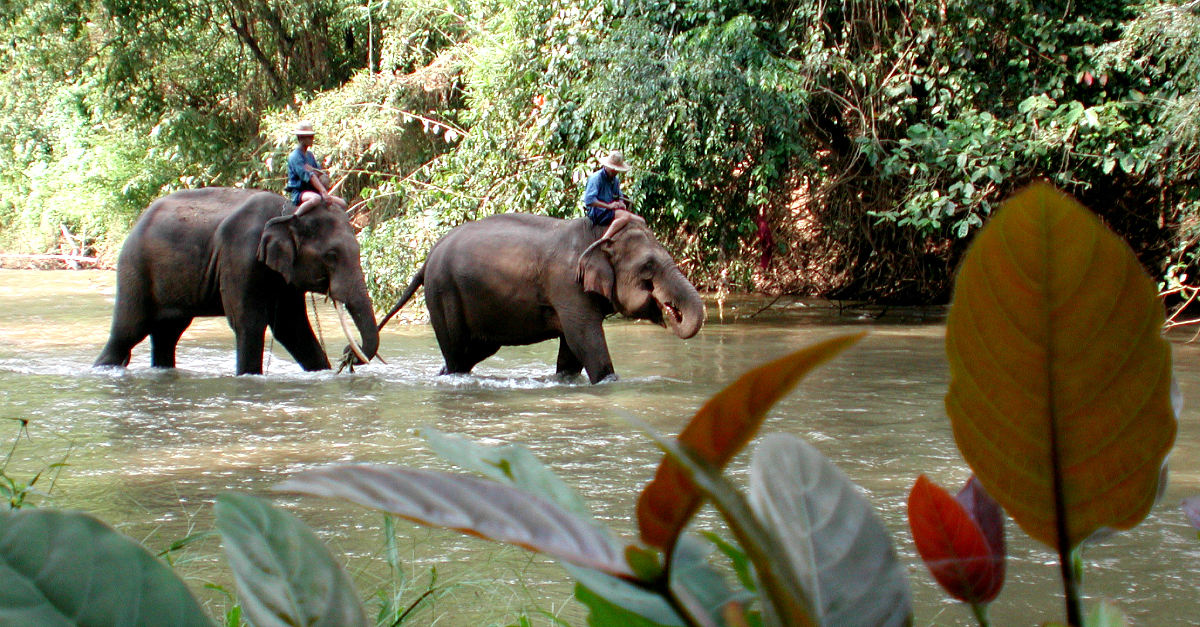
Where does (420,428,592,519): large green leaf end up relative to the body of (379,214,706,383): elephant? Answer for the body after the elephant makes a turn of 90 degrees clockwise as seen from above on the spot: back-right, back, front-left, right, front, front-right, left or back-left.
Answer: front

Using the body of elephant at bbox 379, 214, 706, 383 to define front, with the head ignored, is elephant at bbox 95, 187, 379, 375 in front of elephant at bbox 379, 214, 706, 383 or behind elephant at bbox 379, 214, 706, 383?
behind

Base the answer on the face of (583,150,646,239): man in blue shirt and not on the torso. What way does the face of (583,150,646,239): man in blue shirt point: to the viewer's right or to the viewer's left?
to the viewer's right

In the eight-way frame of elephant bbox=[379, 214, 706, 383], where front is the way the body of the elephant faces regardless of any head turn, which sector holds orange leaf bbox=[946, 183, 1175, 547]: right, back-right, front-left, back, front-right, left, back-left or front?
right

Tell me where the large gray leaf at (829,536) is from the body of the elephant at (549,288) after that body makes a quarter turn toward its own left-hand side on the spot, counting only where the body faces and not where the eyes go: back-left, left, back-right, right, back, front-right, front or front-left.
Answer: back

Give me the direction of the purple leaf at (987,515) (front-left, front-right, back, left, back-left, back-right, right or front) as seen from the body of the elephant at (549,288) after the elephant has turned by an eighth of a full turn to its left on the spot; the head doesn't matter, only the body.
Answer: back-right

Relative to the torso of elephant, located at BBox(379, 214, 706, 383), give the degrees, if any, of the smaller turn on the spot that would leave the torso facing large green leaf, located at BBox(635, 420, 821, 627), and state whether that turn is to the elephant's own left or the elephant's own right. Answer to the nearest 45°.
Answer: approximately 90° to the elephant's own right

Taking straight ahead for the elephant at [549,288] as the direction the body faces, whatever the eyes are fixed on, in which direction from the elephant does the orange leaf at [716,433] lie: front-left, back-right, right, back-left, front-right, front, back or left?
right

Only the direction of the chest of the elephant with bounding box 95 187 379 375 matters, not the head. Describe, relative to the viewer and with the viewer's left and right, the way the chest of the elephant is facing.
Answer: facing to the right of the viewer

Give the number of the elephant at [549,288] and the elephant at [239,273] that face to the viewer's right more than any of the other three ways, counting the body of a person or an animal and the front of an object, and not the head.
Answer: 2

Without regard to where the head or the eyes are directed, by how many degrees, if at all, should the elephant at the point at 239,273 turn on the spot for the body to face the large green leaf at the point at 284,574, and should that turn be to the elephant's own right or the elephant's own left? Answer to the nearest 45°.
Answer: approximately 90° to the elephant's own right

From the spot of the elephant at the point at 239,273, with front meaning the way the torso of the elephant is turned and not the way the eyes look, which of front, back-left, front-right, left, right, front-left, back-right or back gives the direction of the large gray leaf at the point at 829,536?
right

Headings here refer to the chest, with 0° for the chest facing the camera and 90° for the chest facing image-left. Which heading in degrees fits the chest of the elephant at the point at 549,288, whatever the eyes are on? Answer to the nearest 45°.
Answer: approximately 270°
